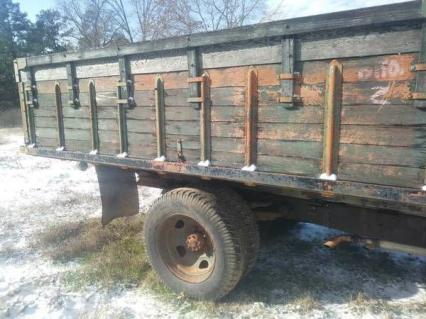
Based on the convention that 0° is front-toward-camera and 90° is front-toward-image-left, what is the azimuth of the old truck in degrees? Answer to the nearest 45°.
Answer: approximately 315°
